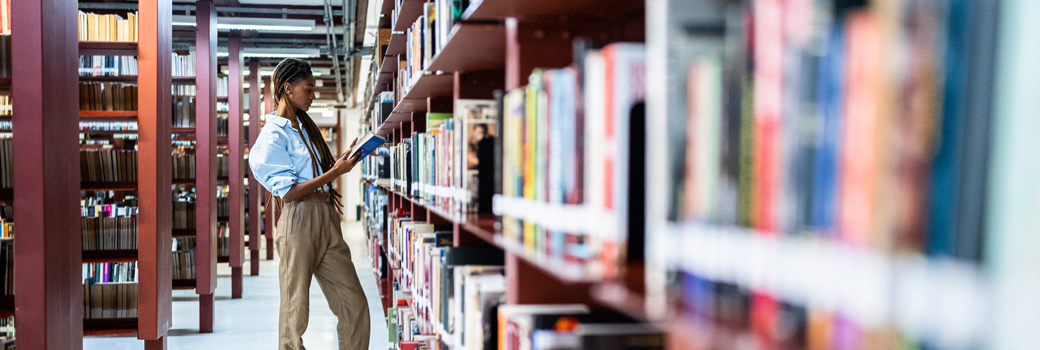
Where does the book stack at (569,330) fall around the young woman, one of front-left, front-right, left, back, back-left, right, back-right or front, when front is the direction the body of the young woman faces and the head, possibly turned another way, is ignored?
right

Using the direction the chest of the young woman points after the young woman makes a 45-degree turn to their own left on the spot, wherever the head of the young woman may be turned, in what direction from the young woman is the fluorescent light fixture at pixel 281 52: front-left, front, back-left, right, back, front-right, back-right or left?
front-left

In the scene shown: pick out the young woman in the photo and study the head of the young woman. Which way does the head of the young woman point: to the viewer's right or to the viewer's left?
to the viewer's right

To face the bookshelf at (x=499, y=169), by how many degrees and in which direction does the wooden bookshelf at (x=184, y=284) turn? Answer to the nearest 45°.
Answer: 0° — it already faces it

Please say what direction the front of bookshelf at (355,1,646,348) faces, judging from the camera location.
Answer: facing the viewer and to the left of the viewer

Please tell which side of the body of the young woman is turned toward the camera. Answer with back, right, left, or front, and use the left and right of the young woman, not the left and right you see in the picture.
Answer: right

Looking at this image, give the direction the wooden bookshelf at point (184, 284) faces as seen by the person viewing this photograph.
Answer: facing the viewer
